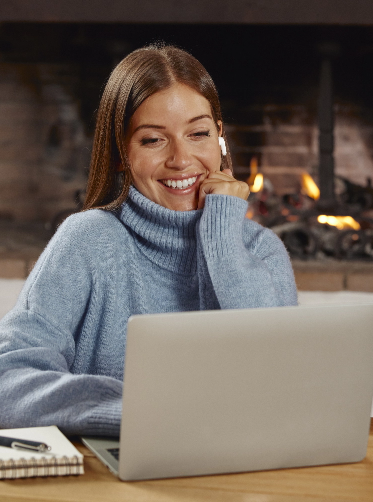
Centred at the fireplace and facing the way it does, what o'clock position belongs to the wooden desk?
The wooden desk is roughly at 12 o'clock from the fireplace.

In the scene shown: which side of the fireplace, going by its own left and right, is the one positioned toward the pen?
front

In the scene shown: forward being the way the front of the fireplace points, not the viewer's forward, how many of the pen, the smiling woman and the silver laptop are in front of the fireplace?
3

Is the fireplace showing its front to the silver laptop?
yes

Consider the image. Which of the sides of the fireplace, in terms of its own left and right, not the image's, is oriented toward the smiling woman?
front

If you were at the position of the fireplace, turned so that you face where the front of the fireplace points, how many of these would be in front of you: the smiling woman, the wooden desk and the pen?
3

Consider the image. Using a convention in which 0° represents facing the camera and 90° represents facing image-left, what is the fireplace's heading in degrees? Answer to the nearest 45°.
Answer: approximately 0°

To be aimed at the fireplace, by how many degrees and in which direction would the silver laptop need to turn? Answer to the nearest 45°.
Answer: approximately 45° to its right

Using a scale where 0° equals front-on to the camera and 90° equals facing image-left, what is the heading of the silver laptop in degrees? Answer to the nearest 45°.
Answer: approximately 135°
